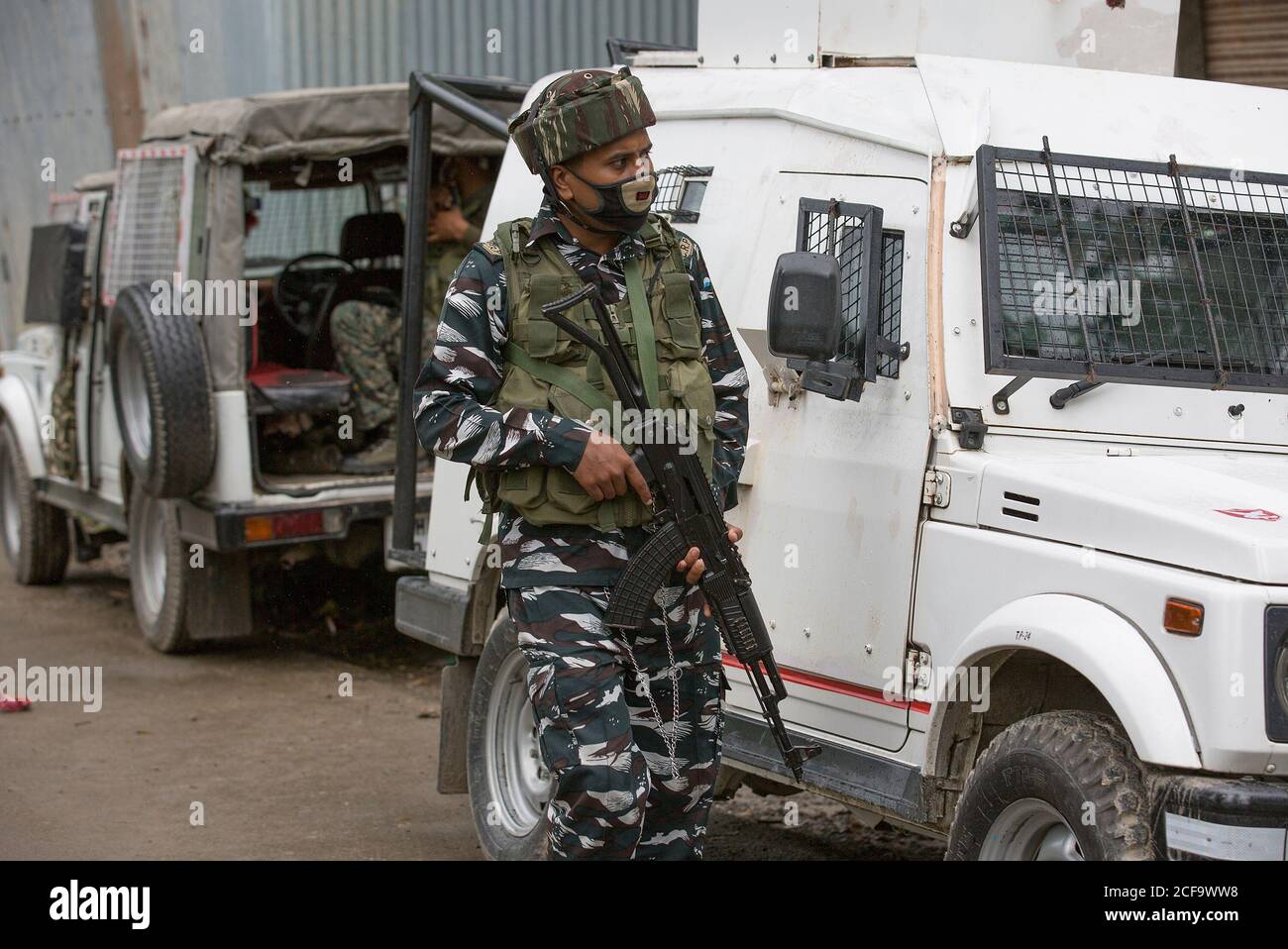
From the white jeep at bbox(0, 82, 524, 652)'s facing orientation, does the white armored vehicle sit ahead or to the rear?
to the rear

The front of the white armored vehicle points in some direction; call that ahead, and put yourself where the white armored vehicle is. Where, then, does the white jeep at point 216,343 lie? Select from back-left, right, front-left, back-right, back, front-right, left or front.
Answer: back

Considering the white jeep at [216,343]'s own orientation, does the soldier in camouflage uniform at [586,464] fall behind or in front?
behind

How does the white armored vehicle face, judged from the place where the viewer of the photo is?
facing the viewer and to the right of the viewer

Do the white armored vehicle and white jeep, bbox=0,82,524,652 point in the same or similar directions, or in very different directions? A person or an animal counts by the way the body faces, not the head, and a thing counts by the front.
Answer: very different directions

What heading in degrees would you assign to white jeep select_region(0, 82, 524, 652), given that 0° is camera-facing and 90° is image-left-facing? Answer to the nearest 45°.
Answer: approximately 135°
